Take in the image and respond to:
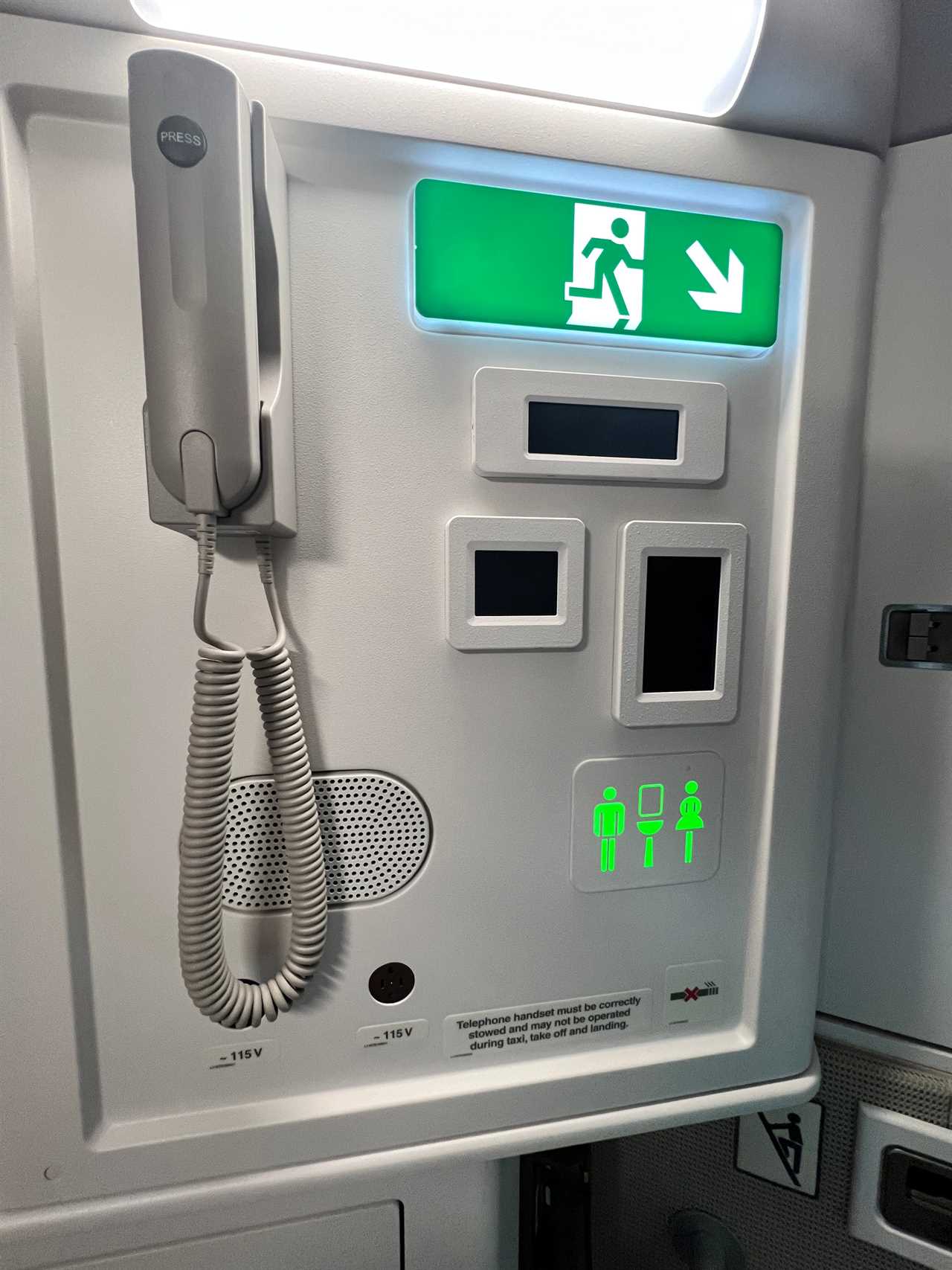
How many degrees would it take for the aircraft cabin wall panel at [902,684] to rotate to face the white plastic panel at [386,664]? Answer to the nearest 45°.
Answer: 0° — it already faces it

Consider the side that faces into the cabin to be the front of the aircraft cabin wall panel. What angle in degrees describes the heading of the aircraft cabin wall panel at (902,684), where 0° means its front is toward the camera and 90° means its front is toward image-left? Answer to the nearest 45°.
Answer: approximately 45°

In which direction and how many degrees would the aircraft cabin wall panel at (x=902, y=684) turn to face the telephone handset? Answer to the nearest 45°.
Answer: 0° — it already faces it

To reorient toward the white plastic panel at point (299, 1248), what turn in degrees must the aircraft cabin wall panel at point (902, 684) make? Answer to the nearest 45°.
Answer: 0° — it already faces it
